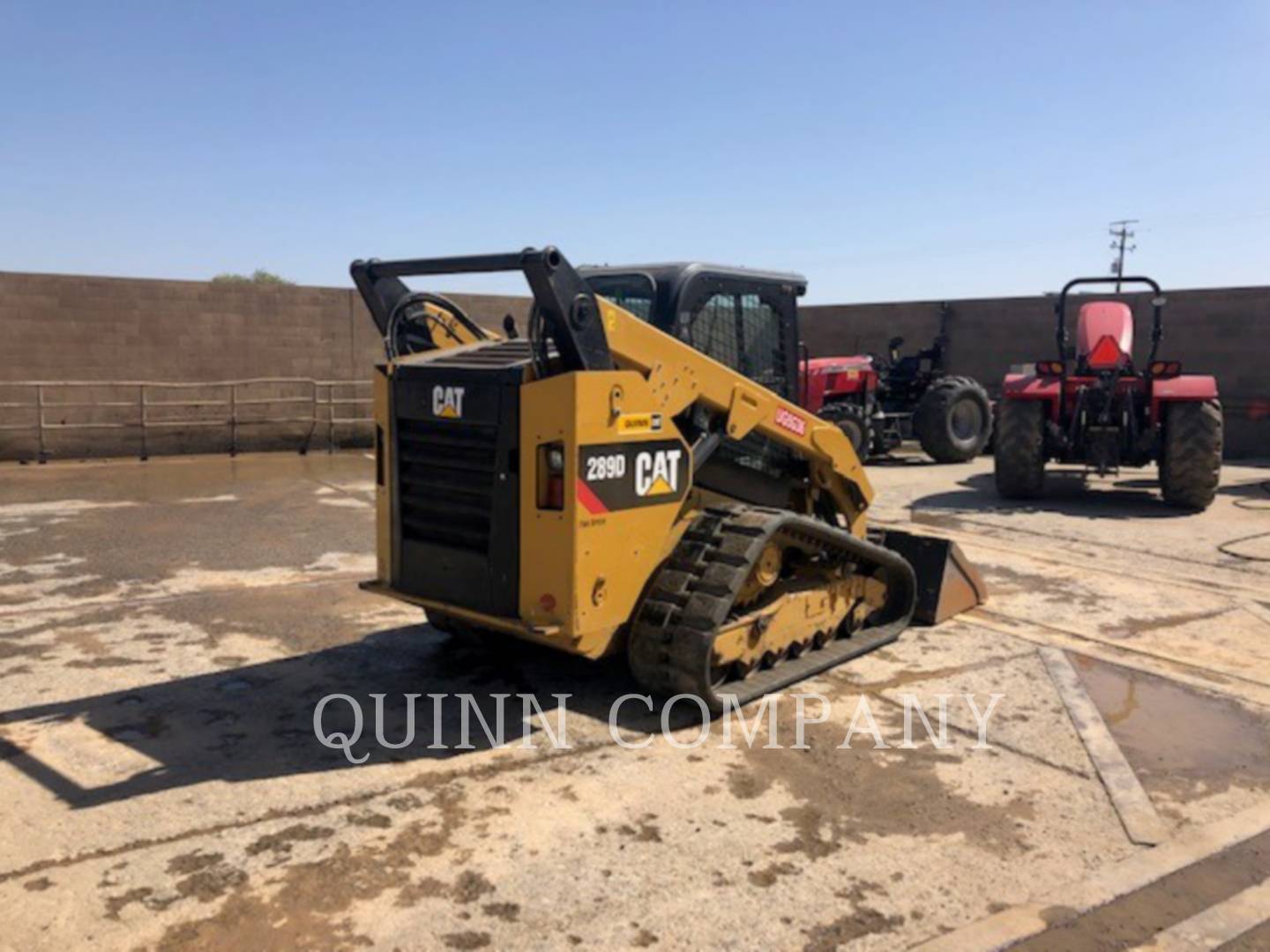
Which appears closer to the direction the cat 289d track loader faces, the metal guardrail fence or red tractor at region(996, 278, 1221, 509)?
the red tractor

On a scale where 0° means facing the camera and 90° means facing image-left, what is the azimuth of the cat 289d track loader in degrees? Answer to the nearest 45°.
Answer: approximately 225°

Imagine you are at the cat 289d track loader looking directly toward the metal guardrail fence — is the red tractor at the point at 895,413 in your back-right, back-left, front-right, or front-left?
front-right

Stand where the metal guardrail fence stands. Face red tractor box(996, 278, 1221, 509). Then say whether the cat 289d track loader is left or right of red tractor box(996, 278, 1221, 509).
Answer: right

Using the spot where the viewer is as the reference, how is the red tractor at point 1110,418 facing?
facing away from the viewer

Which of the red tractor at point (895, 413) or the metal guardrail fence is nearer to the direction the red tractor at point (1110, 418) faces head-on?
the red tractor

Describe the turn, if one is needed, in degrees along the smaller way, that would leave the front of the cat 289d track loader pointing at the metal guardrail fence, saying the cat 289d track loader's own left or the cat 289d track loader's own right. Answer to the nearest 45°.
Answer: approximately 90° to the cat 289d track loader's own left

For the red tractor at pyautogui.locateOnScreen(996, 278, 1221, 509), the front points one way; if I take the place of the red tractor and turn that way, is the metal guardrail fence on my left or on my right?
on my left

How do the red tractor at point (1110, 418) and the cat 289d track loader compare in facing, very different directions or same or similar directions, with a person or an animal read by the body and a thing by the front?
same or similar directions

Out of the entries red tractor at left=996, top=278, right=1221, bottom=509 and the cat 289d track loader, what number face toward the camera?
0

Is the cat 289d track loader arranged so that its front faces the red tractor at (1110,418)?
yes

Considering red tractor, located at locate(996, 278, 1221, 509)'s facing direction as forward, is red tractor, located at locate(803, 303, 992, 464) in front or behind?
in front

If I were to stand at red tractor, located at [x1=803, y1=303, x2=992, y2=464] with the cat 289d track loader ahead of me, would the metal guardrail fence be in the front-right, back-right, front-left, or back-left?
front-right

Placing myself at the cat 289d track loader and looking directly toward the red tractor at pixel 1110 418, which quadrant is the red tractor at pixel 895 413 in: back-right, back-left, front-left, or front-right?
front-left
